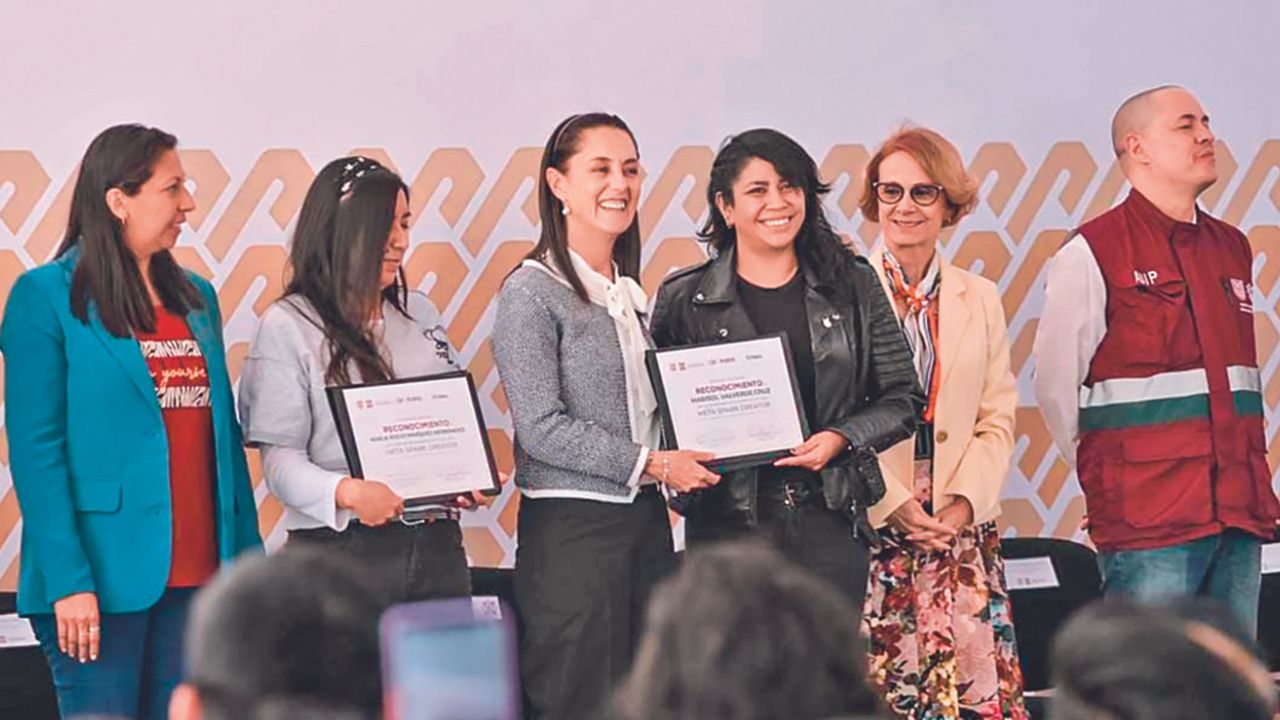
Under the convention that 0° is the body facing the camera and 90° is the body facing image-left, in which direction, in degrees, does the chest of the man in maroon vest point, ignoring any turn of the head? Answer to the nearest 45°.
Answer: approximately 315°

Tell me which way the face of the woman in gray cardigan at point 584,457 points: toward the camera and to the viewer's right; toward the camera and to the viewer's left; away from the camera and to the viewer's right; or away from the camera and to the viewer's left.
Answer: toward the camera and to the viewer's right

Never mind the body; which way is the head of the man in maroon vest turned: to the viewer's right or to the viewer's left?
to the viewer's right

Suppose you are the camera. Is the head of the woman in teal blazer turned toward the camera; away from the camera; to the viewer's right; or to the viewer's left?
to the viewer's right

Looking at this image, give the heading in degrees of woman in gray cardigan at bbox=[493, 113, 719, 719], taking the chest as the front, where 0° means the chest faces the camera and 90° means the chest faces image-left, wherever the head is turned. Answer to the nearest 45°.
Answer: approximately 315°

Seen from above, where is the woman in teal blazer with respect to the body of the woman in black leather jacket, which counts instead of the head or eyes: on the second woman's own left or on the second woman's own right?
on the second woman's own right

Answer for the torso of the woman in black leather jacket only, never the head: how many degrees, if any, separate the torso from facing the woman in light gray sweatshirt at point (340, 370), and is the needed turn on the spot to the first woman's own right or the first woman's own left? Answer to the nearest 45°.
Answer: approximately 90° to the first woman's own right

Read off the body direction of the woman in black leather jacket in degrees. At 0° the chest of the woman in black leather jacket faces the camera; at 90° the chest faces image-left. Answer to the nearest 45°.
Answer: approximately 0°

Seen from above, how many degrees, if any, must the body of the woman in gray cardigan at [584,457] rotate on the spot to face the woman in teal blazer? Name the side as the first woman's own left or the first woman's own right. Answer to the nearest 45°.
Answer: approximately 135° to the first woman's own right
